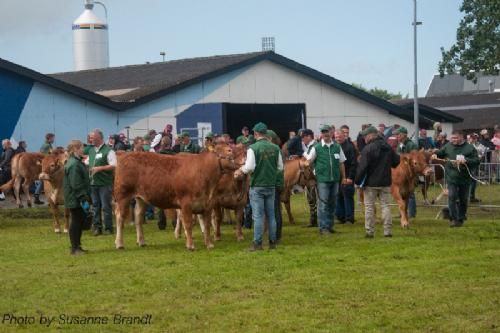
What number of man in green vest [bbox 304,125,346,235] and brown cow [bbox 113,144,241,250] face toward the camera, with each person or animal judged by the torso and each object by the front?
1

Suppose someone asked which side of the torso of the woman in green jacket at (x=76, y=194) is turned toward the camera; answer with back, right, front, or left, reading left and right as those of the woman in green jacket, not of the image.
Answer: right

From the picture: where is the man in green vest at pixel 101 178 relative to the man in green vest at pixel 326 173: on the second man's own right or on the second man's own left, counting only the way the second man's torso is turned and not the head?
on the second man's own right

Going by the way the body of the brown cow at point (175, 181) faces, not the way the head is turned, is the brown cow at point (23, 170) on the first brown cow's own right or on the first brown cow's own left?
on the first brown cow's own left

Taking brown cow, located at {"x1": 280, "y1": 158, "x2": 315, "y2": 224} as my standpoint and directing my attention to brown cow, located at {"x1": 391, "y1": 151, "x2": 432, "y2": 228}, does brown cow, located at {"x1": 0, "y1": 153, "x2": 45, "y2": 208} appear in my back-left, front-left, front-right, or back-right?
back-left

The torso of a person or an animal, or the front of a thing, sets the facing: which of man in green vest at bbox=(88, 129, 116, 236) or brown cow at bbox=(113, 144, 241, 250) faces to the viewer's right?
the brown cow

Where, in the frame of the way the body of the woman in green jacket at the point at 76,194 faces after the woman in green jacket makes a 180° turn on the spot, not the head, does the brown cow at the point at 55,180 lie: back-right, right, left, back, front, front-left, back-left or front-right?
right
